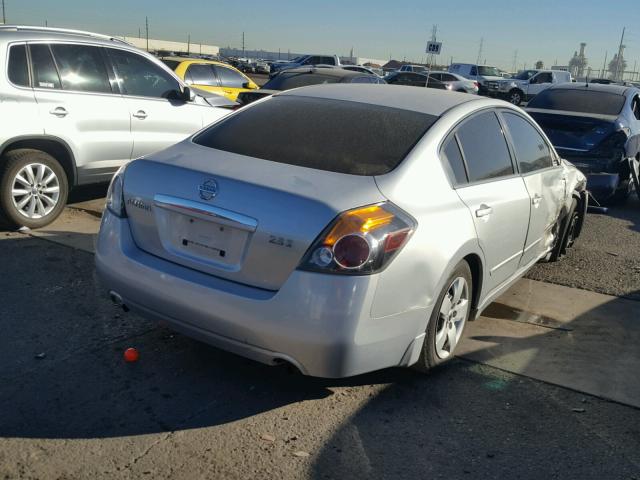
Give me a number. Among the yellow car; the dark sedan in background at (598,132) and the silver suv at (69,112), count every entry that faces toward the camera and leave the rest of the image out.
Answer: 0

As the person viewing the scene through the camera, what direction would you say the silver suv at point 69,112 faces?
facing away from the viewer and to the right of the viewer

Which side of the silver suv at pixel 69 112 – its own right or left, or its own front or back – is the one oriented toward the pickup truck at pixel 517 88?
front

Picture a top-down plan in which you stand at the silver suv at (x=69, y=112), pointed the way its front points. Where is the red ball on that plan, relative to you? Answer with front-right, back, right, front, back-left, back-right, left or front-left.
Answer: back-right

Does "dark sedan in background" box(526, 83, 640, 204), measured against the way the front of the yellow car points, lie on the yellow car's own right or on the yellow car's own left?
on the yellow car's own right

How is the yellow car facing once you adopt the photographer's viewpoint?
facing away from the viewer and to the right of the viewer

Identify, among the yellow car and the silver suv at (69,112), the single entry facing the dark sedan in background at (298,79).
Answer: the silver suv

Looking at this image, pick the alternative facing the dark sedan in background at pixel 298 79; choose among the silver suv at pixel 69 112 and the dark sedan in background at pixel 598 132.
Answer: the silver suv

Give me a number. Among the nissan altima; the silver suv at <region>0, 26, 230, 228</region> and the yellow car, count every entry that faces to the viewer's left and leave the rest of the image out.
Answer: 0
